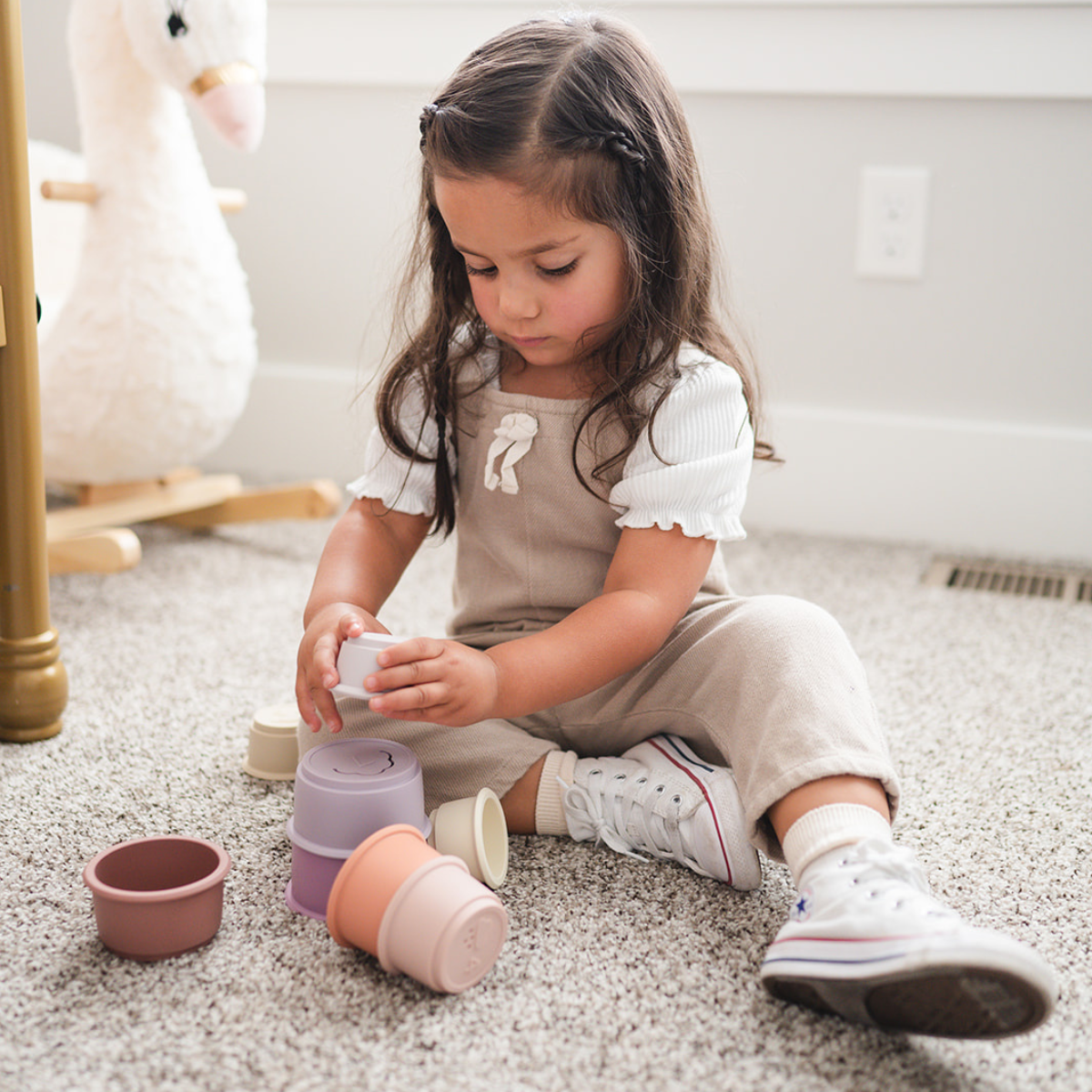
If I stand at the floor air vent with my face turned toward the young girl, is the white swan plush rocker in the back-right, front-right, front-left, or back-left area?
front-right

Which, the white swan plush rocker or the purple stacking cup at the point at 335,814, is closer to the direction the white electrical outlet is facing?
the purple stacking cup

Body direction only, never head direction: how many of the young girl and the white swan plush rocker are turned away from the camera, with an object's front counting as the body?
0

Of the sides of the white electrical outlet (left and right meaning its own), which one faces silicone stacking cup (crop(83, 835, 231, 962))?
front

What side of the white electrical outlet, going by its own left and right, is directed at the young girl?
front

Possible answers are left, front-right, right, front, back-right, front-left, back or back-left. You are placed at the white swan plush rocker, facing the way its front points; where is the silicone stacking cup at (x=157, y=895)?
front-right

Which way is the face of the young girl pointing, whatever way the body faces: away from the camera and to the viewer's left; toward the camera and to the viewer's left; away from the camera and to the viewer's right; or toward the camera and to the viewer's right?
toward the camera and to the viewer's left

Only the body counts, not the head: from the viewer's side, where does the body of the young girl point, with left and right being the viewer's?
facing the viewer and to the left of the viewer

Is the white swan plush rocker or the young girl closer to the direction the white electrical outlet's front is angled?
the young girl

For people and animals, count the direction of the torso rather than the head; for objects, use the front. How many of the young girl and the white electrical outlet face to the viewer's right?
0

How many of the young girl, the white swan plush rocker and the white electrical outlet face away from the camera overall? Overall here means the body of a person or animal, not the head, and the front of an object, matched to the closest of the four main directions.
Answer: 0

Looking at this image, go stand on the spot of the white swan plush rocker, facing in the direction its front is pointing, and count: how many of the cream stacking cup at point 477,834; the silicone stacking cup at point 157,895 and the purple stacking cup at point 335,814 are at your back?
0

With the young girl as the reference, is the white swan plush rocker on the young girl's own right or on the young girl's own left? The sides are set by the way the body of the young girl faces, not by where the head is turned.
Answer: on the young girl's own right

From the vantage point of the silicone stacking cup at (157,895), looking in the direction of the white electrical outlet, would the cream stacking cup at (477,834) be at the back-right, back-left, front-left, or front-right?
front-right

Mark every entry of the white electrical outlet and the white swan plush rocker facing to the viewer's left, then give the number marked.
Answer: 0

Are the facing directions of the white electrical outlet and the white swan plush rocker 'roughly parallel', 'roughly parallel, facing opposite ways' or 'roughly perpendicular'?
roughly perpendicular

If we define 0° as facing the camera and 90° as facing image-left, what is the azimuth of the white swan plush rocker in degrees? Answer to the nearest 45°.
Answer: approximately 315°

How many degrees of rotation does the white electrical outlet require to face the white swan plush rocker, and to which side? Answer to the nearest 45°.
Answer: approximately 45° to its right

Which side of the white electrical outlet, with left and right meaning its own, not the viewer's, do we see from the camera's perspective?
front
